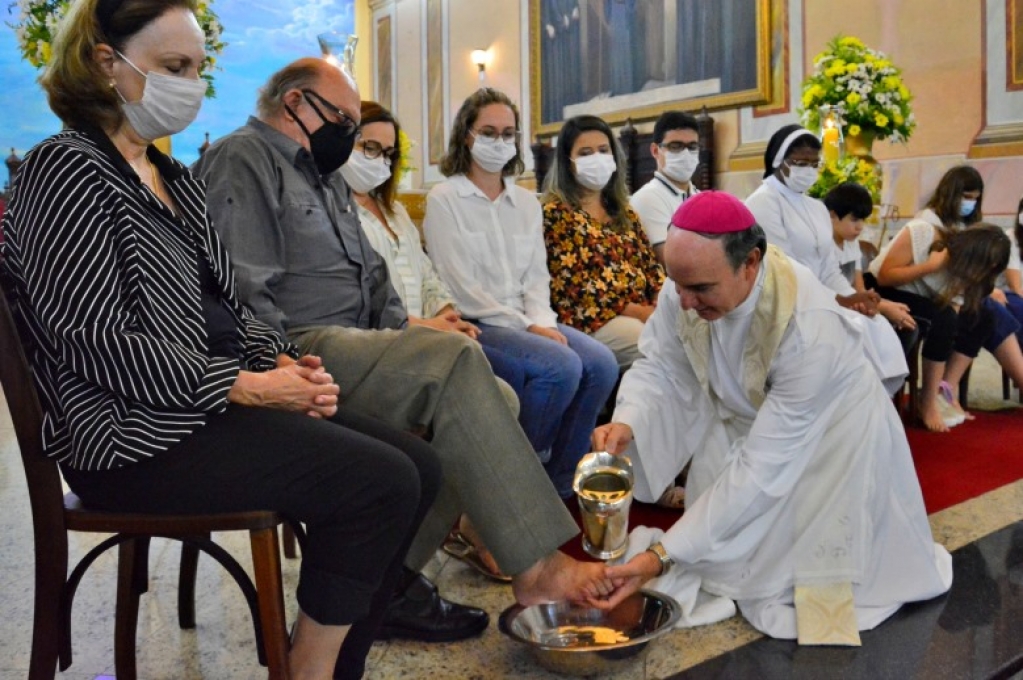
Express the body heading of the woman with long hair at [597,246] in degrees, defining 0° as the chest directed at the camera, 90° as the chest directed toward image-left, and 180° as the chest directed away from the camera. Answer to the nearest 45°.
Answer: approximately 315°

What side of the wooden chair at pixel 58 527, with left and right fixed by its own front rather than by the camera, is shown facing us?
right

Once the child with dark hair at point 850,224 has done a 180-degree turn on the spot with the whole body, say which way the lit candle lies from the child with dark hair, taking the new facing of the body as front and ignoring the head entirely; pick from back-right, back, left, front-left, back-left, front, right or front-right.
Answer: front-right

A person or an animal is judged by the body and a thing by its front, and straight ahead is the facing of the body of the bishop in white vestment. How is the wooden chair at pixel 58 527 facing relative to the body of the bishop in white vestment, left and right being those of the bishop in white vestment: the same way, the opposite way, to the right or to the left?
the opposite way

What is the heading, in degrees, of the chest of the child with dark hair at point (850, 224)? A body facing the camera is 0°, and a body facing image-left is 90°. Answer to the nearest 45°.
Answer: approximately 315°

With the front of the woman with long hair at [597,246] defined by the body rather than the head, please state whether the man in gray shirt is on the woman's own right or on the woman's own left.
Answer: on the woman's own right

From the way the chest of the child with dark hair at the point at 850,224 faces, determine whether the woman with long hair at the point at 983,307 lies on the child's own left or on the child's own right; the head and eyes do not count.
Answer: on the child's own left

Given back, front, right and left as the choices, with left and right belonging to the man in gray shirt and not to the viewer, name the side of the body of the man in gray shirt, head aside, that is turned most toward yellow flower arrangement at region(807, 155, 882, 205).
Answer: left

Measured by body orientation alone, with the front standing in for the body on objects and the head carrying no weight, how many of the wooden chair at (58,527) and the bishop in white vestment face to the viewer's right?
1

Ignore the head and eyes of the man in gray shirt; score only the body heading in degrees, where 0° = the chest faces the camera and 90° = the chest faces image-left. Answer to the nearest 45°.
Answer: approximately 315°

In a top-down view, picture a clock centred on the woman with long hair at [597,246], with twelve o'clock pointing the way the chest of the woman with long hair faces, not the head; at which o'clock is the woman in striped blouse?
The woman in striped blouse is roughly at 2 o'clock from the woman with long hair.
